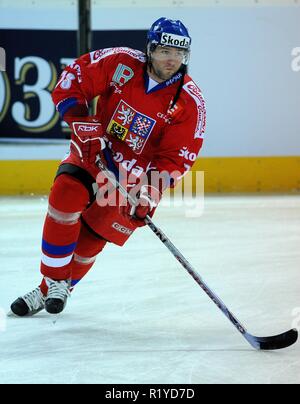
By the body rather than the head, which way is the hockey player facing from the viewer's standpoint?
toward the camera
